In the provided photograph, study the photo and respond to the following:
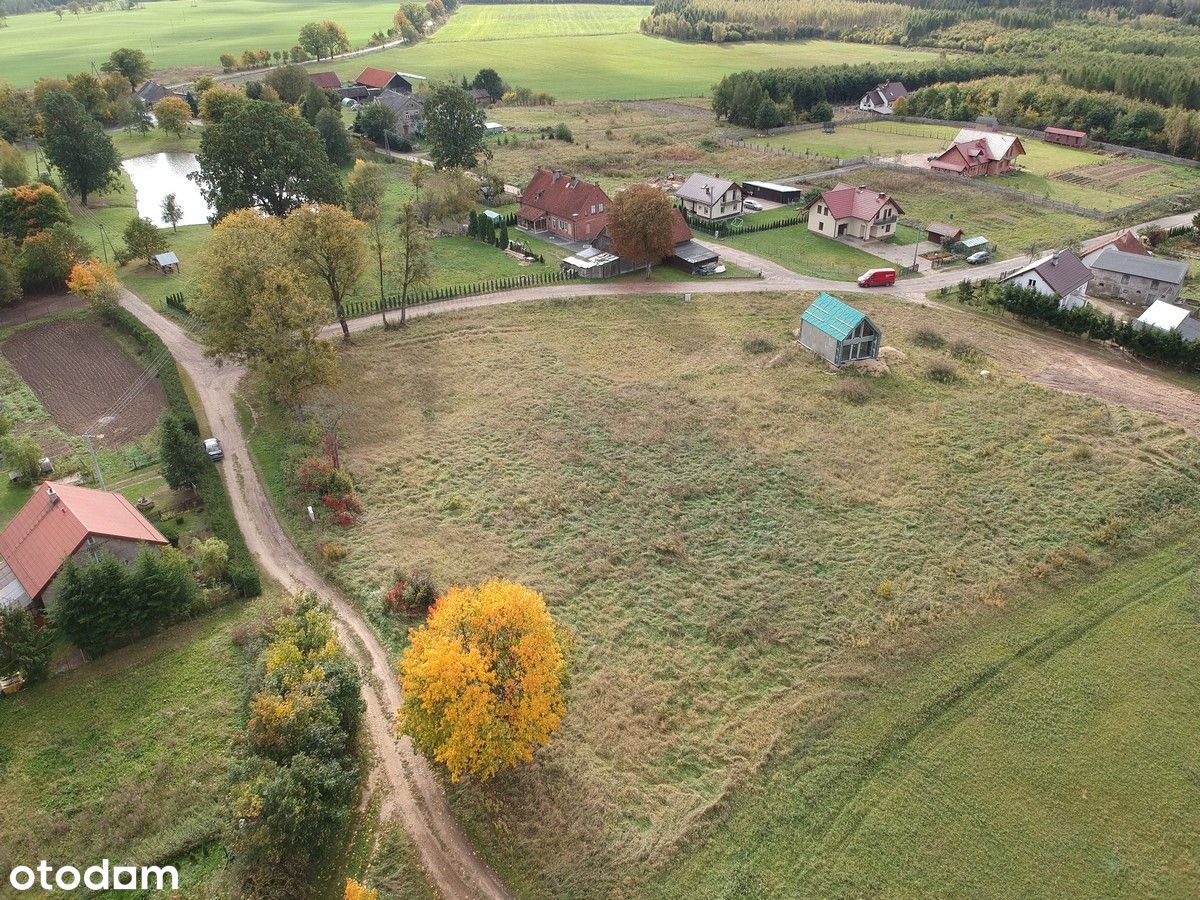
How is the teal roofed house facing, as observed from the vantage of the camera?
facing the viewer and to the right of the viewer

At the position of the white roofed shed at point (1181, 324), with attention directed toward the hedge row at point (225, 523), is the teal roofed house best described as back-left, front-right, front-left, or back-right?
front-right

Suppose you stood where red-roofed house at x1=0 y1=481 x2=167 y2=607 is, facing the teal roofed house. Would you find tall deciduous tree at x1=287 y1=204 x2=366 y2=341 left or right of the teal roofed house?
left

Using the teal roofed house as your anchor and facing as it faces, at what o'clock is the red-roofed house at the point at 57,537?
The red-roofed house is roughly at 3 o'clock from the teal roofed house.

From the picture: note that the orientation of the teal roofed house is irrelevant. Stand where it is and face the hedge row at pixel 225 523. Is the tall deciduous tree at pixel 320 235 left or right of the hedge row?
right

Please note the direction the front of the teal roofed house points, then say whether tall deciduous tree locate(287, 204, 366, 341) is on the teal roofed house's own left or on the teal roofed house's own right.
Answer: on the teal roofed house's own right

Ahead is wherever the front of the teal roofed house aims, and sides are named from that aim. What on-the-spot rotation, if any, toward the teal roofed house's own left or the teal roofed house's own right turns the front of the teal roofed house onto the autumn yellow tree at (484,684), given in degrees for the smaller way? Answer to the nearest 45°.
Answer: approximately 45° to the teal roofed house's own right

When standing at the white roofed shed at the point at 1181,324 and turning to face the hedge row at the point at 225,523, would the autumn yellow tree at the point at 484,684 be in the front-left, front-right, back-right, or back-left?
front-left

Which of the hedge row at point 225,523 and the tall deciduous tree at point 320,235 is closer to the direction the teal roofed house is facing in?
the hedge row

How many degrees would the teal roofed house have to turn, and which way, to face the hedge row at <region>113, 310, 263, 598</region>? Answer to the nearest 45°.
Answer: approximately 90° to its right
